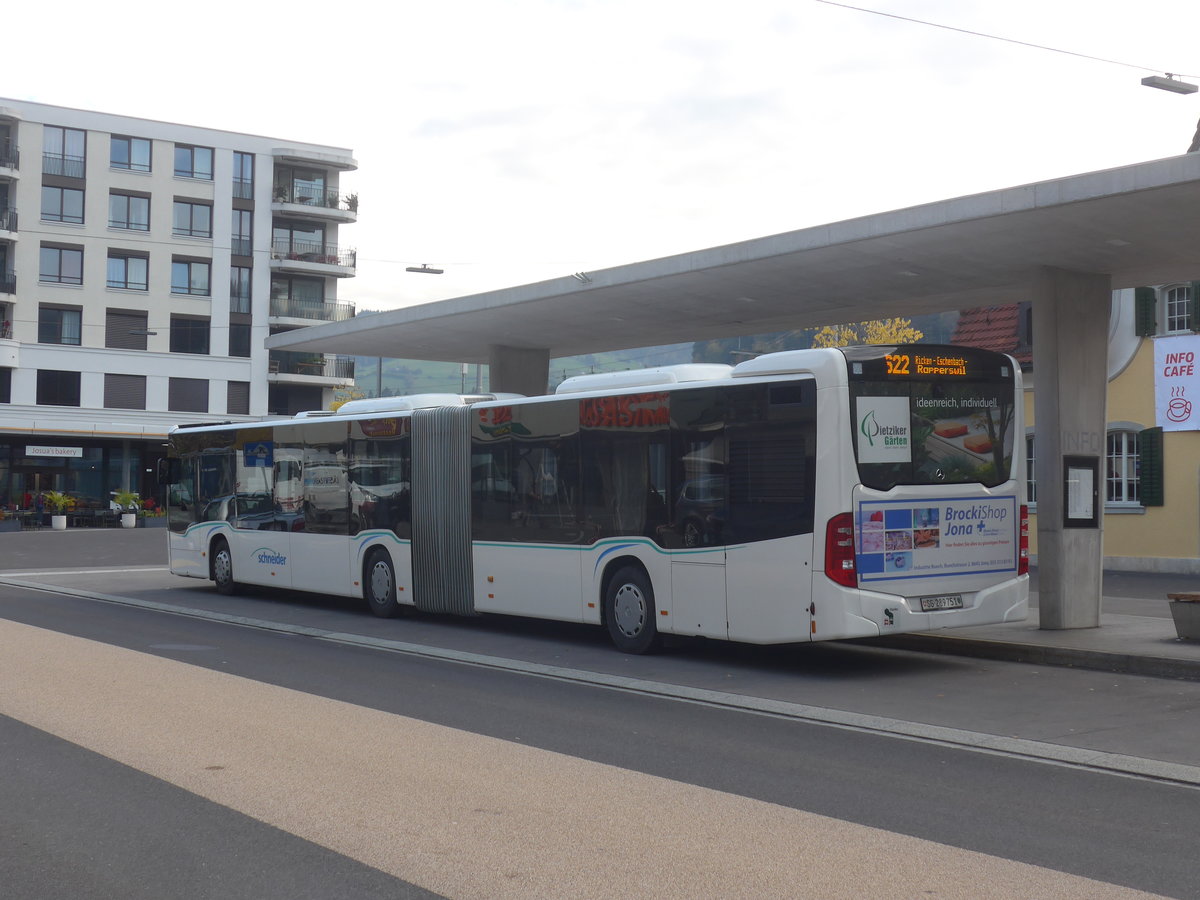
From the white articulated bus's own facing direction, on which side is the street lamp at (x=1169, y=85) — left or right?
on its right

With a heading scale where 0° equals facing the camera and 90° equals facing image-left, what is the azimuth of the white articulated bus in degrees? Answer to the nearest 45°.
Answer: approximately 135°

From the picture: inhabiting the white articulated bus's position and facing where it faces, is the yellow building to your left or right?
on your right
